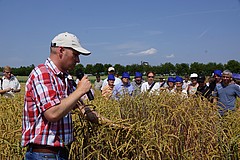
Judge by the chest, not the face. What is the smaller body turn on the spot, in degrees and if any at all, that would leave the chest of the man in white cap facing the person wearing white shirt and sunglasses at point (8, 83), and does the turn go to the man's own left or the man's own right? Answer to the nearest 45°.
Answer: approximately 90° to the man's own left

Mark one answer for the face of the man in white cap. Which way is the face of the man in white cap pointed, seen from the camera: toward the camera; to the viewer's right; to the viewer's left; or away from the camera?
to the viewer's right

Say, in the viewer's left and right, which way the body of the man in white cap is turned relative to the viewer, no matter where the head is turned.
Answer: facing to the right of the viewer
